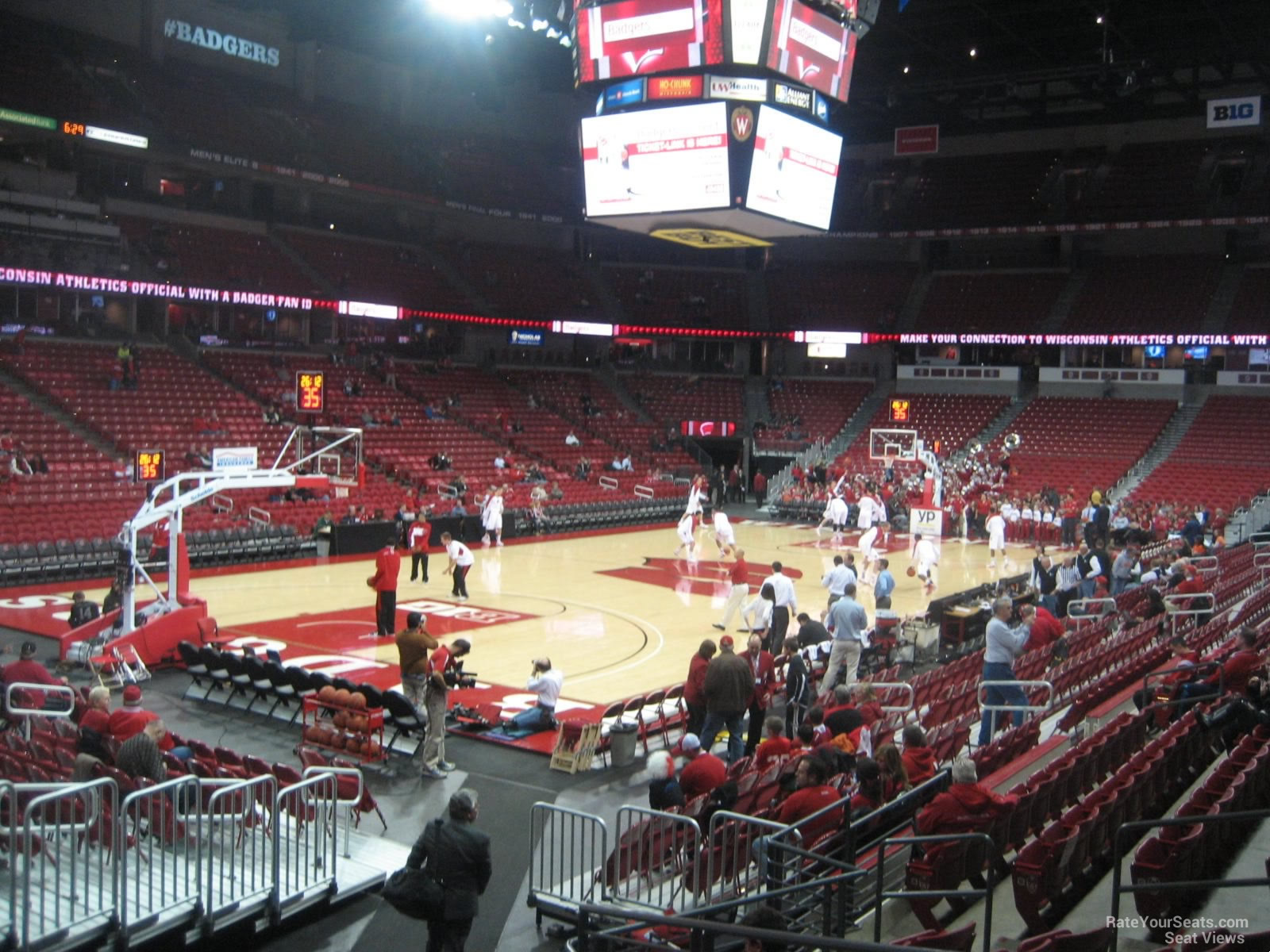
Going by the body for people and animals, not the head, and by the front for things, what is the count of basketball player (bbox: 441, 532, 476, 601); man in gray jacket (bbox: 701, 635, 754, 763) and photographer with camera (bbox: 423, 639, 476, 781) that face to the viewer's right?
1

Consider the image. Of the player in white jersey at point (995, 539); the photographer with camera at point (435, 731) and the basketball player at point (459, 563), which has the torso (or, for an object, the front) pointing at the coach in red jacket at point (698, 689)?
the photographer with camera

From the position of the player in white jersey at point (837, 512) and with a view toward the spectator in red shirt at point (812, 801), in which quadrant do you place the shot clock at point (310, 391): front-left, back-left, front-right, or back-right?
front-right

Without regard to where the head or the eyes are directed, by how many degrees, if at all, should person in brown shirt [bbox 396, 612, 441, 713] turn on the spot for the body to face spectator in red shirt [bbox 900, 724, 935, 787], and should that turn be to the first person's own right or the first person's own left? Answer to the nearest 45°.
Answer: approximately 90° to the first person's own right

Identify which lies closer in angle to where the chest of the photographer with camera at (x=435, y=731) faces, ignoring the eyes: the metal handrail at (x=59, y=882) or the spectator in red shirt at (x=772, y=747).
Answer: the spectator in red shirt

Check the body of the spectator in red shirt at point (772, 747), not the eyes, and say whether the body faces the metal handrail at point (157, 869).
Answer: no

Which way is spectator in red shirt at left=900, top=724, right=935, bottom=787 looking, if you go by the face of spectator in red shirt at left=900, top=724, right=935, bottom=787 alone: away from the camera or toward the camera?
away from the camera

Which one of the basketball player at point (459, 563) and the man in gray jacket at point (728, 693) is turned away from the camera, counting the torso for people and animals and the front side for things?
the man in gray jacket

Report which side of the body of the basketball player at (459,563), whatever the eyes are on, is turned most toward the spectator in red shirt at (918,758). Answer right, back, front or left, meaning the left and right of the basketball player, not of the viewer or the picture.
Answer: left

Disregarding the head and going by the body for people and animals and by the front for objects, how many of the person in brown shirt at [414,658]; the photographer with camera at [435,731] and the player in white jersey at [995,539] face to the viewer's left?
0

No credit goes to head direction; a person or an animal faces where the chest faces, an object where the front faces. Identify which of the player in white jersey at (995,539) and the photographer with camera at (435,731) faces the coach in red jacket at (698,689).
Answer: the photographer with camera

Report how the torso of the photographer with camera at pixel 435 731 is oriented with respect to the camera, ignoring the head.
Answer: to the viewer's right

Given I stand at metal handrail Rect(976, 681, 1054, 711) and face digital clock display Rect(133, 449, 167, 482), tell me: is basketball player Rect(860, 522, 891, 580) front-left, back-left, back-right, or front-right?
front-right

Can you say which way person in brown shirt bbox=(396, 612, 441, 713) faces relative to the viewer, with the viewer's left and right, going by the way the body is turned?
facing away from the viewer and to the right of the viewer

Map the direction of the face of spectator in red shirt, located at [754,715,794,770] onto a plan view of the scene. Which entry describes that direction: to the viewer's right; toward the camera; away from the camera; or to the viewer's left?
away from the camera
